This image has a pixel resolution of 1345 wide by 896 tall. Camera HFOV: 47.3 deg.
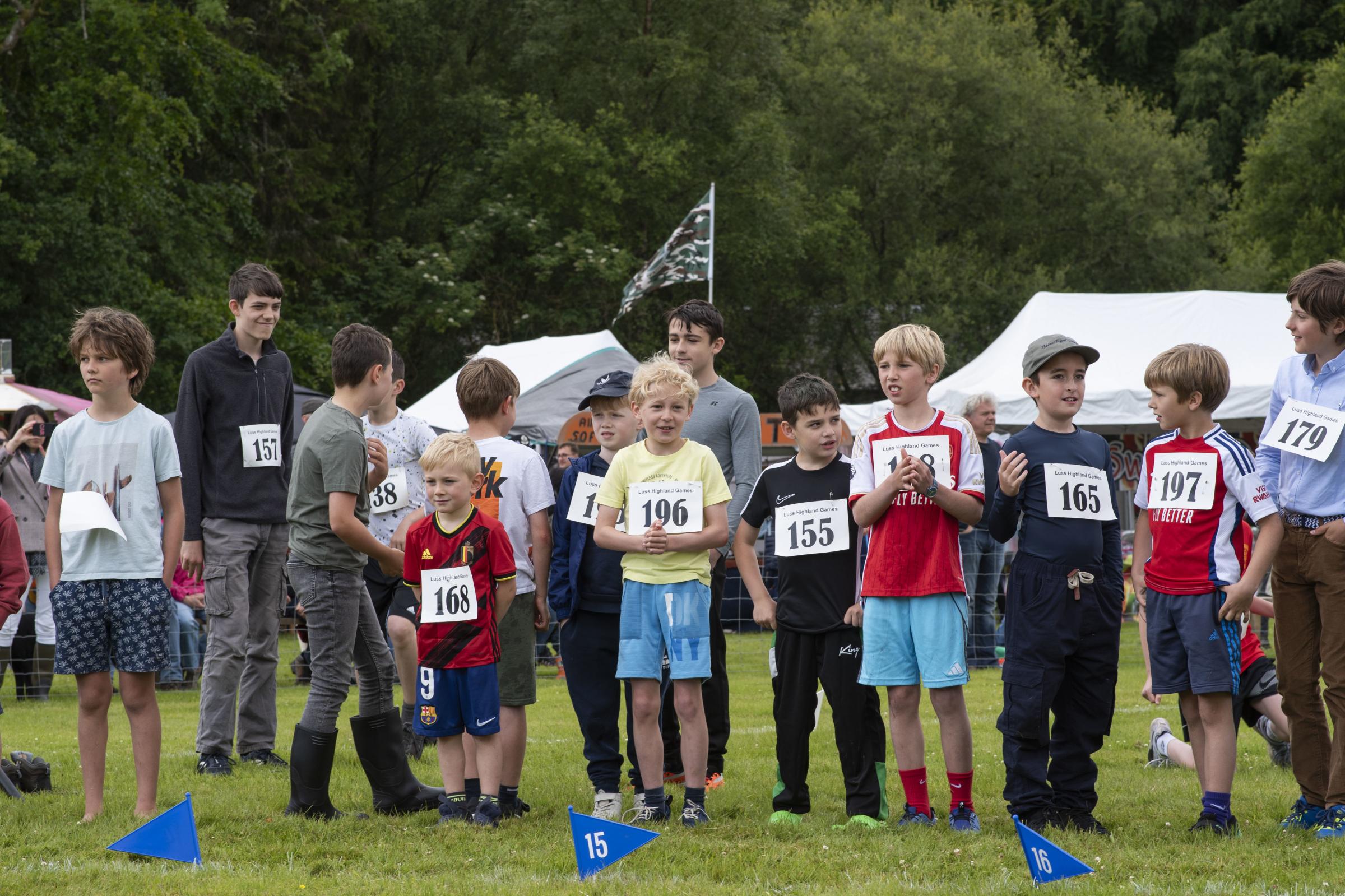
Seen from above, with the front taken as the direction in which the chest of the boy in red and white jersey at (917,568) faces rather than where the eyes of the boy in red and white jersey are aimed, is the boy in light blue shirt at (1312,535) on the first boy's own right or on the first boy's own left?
on the first boy's own left

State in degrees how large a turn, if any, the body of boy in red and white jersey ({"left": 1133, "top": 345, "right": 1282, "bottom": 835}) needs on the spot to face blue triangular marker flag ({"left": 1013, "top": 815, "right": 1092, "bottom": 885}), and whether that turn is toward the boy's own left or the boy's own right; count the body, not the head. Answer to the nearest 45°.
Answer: approximately 45° to the boy's own left

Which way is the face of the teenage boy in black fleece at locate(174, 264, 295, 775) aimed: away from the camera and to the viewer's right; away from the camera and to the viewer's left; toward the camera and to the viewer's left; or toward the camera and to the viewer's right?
toward the camera and to the viewer's right

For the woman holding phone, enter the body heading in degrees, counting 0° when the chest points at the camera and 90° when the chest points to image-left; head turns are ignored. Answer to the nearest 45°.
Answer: approximately 315°

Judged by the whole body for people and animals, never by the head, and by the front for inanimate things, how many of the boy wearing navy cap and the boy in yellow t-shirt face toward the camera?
2

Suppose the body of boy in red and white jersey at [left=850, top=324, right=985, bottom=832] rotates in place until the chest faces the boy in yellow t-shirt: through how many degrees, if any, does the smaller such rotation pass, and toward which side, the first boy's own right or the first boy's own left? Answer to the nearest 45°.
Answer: approximately 90° to the first boy's own right

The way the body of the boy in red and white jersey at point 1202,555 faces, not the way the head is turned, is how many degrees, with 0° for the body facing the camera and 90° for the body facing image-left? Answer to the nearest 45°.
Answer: approximately 45°
